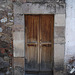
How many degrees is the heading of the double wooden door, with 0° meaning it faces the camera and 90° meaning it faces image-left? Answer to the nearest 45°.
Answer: approximately 0°
